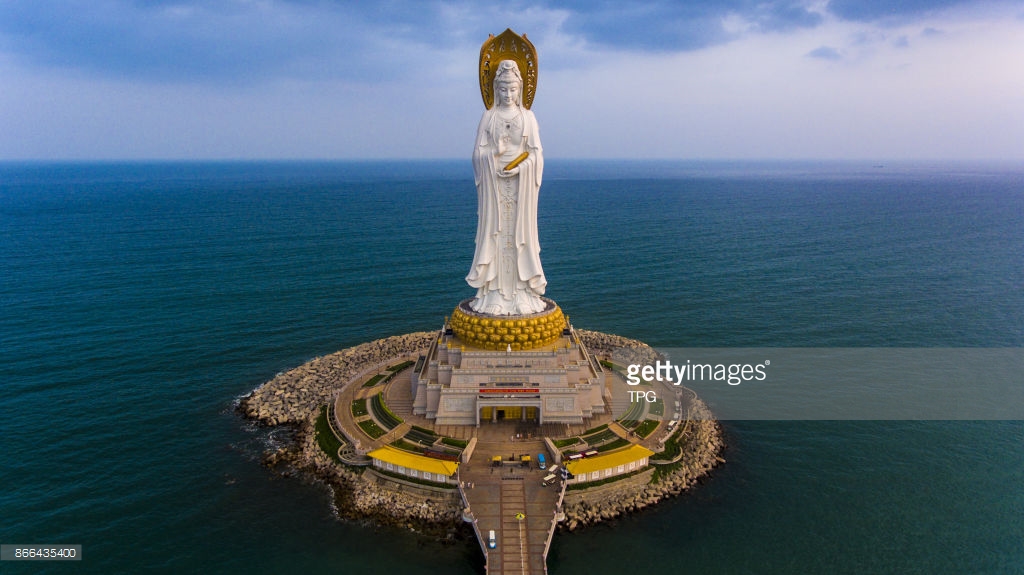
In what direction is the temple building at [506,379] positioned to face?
toward the camera

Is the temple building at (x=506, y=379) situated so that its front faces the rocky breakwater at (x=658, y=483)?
no

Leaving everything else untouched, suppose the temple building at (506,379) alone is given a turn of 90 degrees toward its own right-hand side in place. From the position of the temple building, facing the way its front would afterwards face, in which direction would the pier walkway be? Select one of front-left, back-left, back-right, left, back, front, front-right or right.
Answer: left

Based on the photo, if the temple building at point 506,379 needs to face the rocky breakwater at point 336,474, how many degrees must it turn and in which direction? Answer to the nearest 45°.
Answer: approximately 45° to its right
